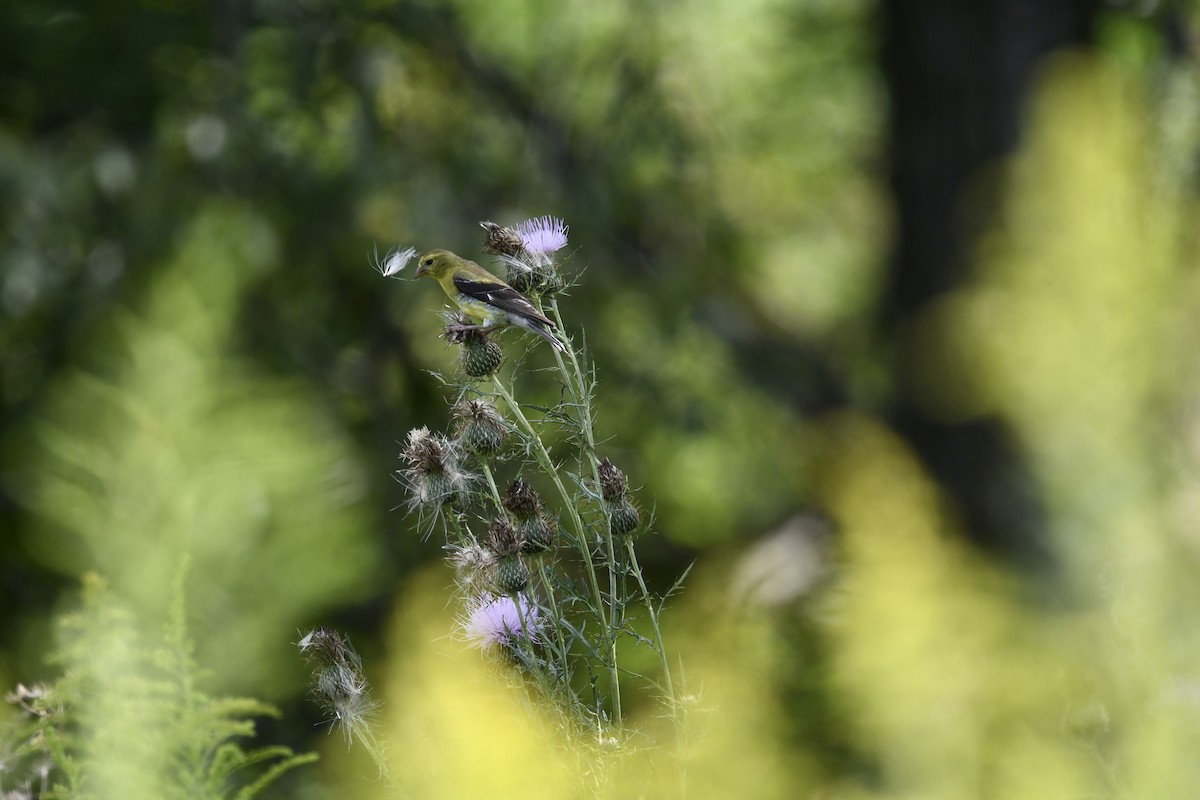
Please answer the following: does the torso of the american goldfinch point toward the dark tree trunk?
no

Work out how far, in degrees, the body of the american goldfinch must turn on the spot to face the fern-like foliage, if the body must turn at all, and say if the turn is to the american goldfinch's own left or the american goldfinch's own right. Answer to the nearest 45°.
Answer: approximately 90° to the american goldfinch's own left

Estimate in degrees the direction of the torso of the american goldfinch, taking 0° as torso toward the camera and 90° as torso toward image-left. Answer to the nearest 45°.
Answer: approximately 90°

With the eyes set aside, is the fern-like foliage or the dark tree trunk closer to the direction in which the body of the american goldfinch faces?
the fern-like foliage
